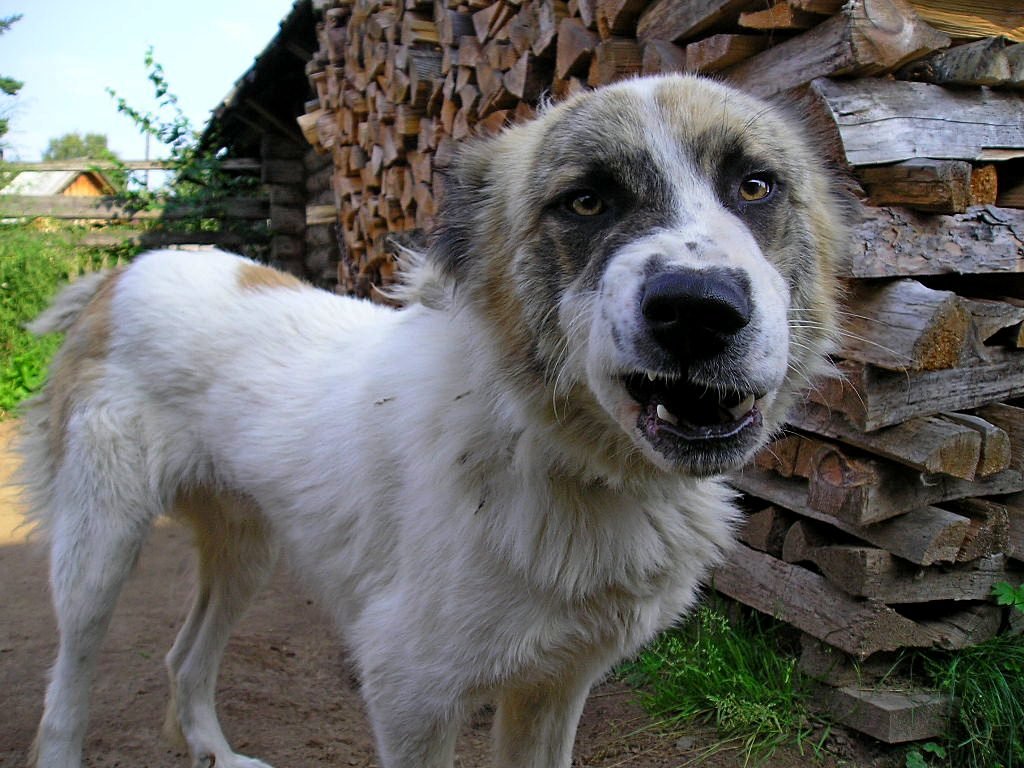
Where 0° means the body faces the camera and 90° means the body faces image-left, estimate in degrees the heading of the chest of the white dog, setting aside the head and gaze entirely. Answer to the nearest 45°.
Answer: approximately 315°

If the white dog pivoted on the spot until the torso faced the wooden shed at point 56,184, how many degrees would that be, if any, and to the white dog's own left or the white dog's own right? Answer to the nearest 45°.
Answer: approximately 180°

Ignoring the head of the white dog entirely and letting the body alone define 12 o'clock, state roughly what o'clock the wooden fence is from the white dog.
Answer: The wooden fence is roughly at 7 o'clock from the white dog.

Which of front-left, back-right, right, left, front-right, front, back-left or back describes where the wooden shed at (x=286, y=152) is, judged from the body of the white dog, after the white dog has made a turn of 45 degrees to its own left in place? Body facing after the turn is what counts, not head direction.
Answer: left

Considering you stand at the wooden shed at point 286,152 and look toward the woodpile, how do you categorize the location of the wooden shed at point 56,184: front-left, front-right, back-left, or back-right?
back-right

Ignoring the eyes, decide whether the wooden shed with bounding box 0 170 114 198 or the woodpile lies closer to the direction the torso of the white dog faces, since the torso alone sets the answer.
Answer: the woodpile
